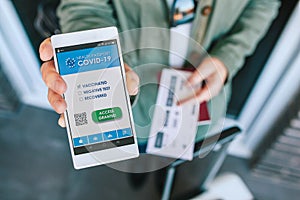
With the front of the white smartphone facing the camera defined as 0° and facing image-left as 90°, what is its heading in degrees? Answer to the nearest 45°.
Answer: approximately 0°
